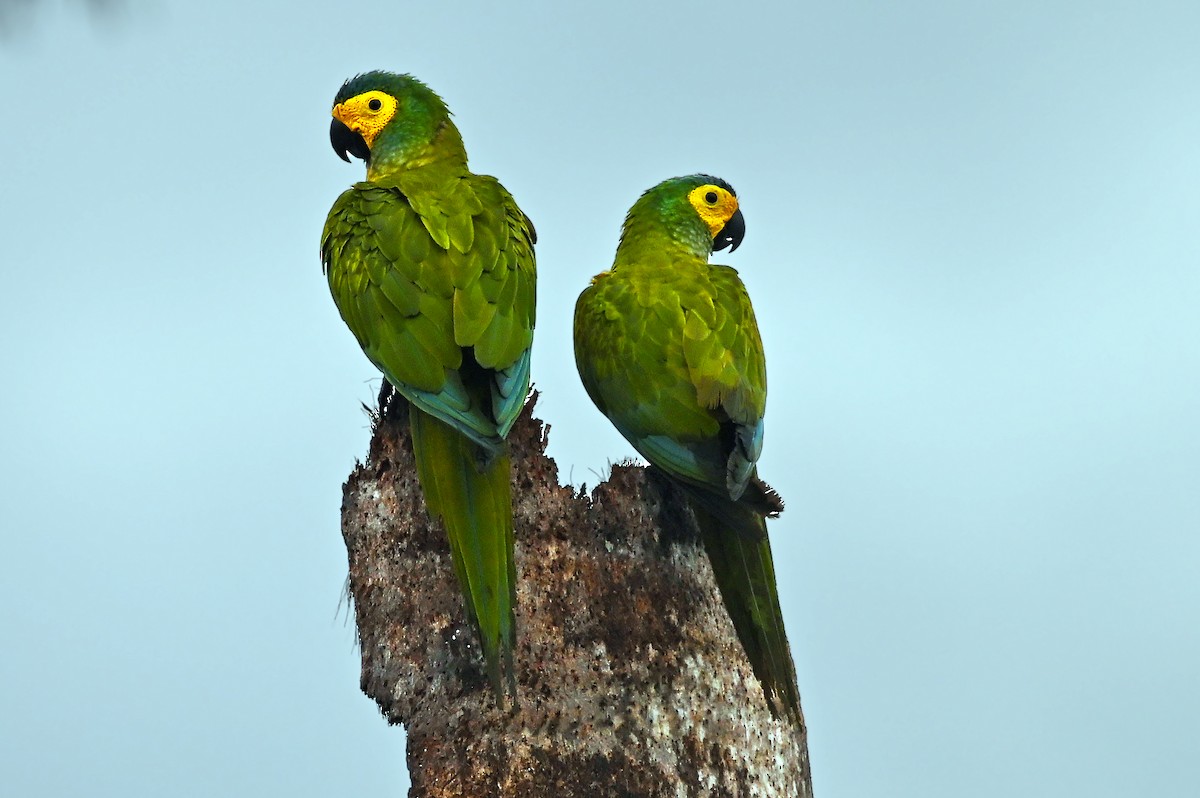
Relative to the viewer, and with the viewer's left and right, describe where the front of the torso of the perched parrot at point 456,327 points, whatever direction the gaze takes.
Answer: facing away from the viewer and to the left of the viewer

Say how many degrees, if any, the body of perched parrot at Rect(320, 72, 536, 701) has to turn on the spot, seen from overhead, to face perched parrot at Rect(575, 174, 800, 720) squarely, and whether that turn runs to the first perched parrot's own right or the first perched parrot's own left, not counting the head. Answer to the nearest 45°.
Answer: approximately 135° to the first perched parrot's own right
